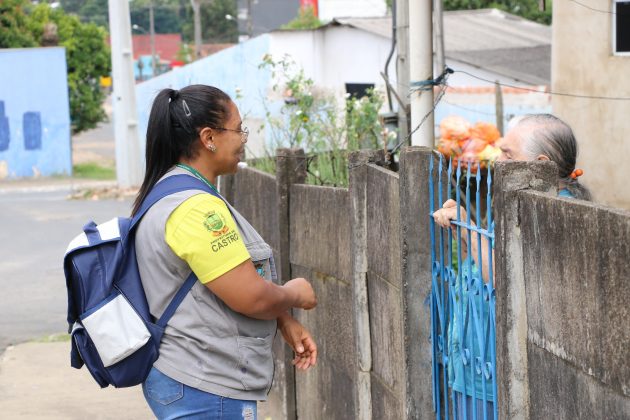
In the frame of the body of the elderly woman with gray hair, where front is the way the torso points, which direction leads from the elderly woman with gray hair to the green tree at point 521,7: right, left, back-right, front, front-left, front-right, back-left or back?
right

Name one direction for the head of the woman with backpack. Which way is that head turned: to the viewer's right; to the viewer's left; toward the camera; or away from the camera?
to the viewer's right

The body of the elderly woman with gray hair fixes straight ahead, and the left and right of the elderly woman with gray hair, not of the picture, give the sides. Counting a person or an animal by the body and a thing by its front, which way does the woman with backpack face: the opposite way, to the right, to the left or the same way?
the opposite way

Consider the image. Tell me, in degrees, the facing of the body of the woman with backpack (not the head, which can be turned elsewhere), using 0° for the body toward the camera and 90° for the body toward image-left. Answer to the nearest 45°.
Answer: approximately 270°

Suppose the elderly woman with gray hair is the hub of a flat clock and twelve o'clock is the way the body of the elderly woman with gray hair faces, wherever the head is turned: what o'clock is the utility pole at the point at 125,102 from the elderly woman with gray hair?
The utility pole is roughly at 2 o'clock from the elderly woman with gray hair.

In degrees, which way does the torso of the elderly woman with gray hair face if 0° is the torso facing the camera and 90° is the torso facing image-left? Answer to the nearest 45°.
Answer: approximately 90°

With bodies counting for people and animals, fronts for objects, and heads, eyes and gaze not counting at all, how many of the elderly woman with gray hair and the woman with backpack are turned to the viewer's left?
1

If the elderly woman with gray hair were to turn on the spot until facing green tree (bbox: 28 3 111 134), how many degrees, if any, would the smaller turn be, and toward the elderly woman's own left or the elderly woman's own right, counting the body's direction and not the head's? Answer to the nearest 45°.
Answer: approximately 45° to the elderly woman's own right

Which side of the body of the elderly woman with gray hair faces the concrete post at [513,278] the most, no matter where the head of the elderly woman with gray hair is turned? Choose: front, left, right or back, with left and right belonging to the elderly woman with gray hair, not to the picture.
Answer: left
